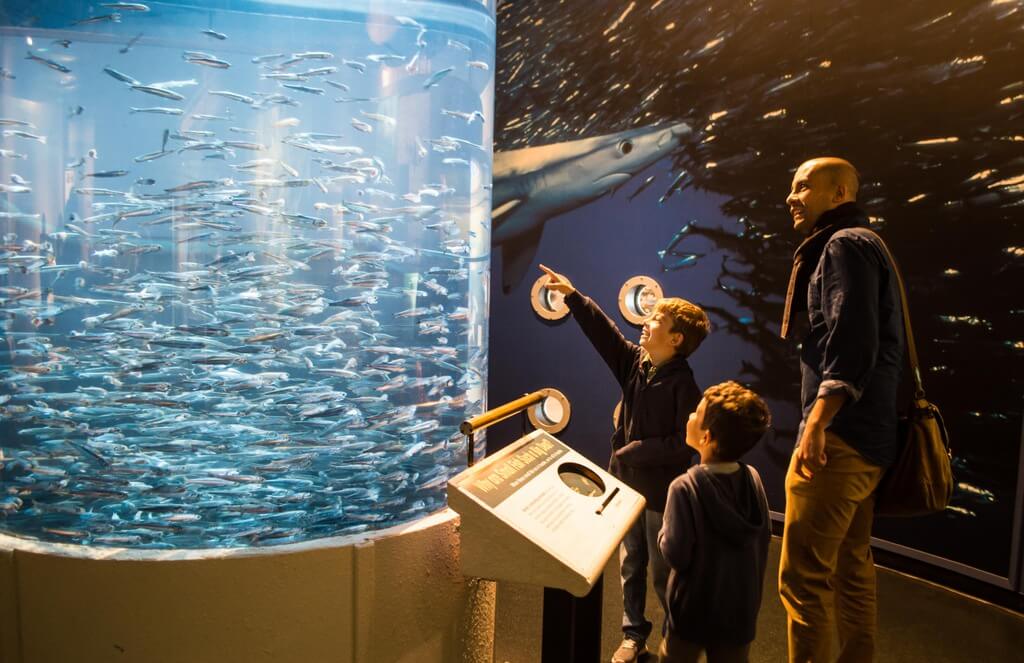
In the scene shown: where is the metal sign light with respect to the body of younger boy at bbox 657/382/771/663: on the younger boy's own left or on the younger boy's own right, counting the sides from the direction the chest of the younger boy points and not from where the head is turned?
on the younger boy's own left

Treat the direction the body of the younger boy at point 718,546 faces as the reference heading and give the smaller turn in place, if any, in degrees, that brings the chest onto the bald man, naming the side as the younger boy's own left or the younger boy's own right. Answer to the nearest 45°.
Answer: approximately 90° to the younger boy's own right

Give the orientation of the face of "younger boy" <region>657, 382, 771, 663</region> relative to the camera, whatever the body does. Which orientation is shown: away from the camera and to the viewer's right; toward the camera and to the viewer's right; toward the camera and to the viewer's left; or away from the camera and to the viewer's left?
away from the camera and to the viewer's left

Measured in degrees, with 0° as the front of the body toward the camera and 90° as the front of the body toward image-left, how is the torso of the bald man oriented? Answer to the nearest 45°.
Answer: approximately 90°

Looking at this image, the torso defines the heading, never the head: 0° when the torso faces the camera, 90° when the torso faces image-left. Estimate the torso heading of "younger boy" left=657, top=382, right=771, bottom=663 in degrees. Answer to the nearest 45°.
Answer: approximately 135°
